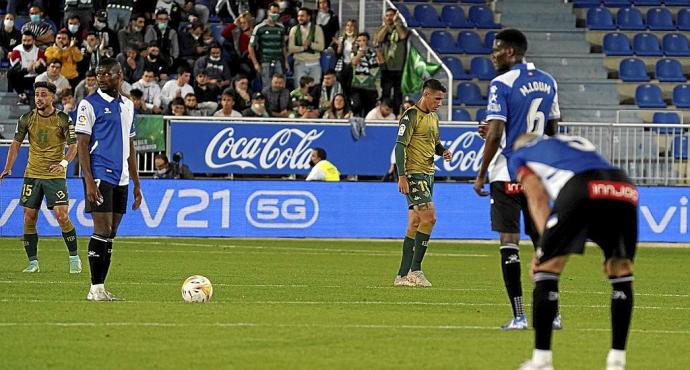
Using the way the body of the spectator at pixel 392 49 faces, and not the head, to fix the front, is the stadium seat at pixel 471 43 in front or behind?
behind

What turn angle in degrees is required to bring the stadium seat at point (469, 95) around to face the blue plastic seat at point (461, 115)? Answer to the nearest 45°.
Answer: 0° — it already faces it

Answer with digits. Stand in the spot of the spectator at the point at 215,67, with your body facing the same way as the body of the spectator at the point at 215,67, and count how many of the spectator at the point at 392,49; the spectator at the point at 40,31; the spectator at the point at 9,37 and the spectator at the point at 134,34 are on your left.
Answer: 1

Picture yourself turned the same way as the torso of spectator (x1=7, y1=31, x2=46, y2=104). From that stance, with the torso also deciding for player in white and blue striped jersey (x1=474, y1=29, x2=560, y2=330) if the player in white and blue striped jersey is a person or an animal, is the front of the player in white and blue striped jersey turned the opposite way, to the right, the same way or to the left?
the opposite way

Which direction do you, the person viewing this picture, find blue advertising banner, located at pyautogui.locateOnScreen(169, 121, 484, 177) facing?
facing the viewer

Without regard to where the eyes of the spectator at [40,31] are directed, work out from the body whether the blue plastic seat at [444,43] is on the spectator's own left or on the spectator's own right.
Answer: on the spectator's own left

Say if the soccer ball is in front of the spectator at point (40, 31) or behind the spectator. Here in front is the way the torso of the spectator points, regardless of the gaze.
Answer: in front

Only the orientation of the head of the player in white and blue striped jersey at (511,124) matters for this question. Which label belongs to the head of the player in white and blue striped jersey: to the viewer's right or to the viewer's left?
to the viewer's left

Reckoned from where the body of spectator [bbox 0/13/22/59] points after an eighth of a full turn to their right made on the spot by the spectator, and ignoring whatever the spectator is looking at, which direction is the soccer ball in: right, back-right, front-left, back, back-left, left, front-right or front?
front-left

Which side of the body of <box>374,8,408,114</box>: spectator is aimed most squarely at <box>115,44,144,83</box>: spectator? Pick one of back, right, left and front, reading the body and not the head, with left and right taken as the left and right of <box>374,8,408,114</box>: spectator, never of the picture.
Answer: right

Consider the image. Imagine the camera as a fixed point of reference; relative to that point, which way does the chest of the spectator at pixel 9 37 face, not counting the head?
toward the camera
